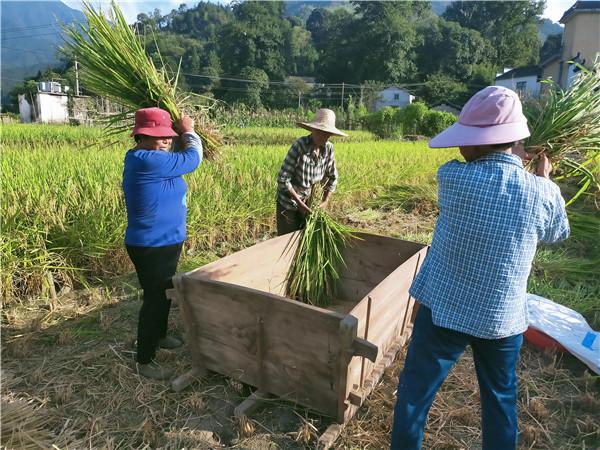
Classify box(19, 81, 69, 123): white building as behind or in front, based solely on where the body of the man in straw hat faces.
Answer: behind

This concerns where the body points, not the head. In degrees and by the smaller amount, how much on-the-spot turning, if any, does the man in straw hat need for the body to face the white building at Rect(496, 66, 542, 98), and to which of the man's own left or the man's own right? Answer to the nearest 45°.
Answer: approximately 90° to the man's own left

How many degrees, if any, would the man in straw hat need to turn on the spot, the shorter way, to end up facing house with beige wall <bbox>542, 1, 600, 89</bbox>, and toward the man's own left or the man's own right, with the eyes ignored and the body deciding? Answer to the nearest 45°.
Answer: approximately 90° to the man's own left

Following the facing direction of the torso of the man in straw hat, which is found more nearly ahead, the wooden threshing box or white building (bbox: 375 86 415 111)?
the wooden threshing box

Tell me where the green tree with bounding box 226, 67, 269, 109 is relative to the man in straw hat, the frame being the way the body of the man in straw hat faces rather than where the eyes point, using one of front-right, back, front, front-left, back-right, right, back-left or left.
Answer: back-left

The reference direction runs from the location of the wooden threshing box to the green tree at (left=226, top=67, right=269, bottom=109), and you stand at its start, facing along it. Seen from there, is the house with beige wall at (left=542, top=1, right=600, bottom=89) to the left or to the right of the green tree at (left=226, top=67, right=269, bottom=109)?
right

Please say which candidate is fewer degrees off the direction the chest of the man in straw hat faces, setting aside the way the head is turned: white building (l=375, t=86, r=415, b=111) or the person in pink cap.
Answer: the person in pink cap

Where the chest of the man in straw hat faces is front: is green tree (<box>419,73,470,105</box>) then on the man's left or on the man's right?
on the man's left

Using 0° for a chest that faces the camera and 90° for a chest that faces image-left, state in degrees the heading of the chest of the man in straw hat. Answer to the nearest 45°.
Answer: approximately 315°

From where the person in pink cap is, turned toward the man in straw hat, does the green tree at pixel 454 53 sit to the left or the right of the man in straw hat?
right
